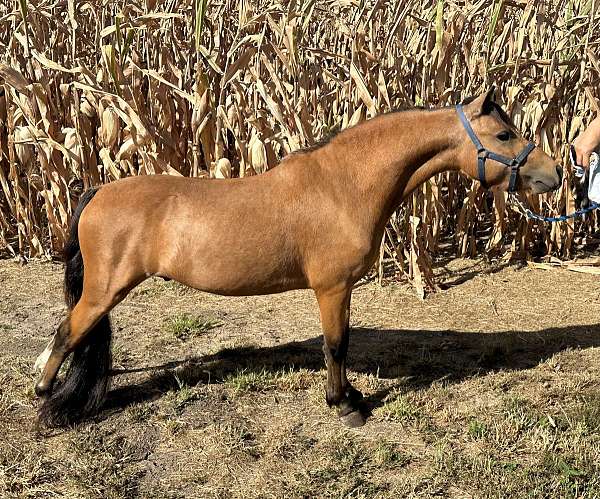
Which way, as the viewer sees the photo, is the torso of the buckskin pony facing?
to the viewer's right
